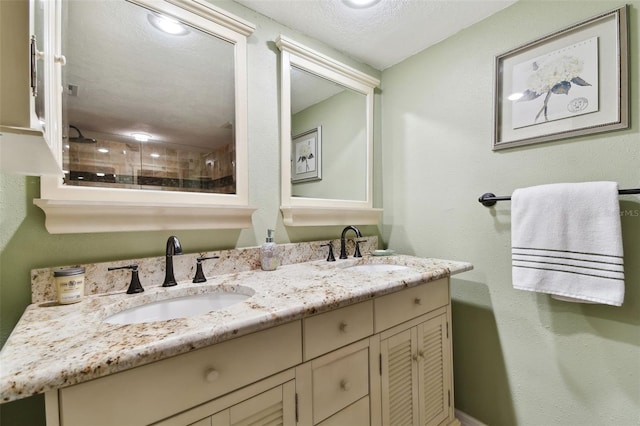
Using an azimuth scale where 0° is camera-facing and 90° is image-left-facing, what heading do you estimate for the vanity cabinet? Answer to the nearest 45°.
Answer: approximately 315°

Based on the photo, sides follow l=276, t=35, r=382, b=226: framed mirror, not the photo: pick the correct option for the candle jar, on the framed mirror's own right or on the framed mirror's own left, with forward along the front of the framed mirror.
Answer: on the framed mirror's own right

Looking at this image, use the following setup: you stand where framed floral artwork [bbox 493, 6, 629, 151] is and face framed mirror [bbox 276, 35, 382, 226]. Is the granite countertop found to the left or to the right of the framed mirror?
left

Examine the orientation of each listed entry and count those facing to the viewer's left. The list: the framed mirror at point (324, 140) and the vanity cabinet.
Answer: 0

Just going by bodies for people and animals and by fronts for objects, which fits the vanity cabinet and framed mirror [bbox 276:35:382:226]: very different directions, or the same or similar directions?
same or similar directions

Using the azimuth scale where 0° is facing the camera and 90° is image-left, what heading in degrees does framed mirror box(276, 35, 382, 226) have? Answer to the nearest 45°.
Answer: approximately 315°
